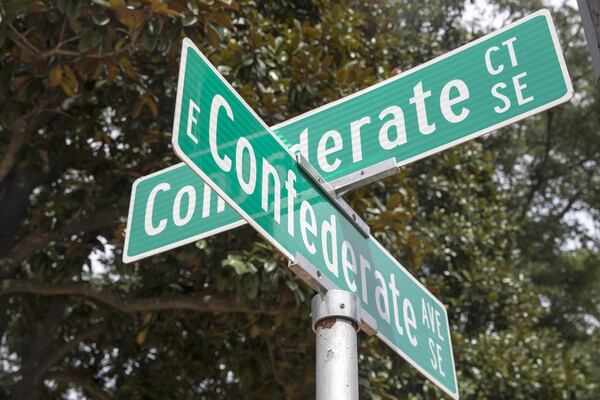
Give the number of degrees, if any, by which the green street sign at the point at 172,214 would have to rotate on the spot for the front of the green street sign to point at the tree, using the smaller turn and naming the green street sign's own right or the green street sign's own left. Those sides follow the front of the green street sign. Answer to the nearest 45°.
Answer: approximately 135° to the green street sign's own right

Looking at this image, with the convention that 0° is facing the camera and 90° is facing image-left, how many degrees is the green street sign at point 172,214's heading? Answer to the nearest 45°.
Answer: approximately 45°

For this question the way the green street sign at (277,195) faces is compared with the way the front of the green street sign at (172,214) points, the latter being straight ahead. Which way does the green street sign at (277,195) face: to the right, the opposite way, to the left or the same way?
to the left

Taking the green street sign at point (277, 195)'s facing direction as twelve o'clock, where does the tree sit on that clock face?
The tree is roughly at 7 o'clock from the green street sign.

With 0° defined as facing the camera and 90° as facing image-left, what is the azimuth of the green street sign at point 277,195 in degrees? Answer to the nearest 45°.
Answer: approximately 315°
